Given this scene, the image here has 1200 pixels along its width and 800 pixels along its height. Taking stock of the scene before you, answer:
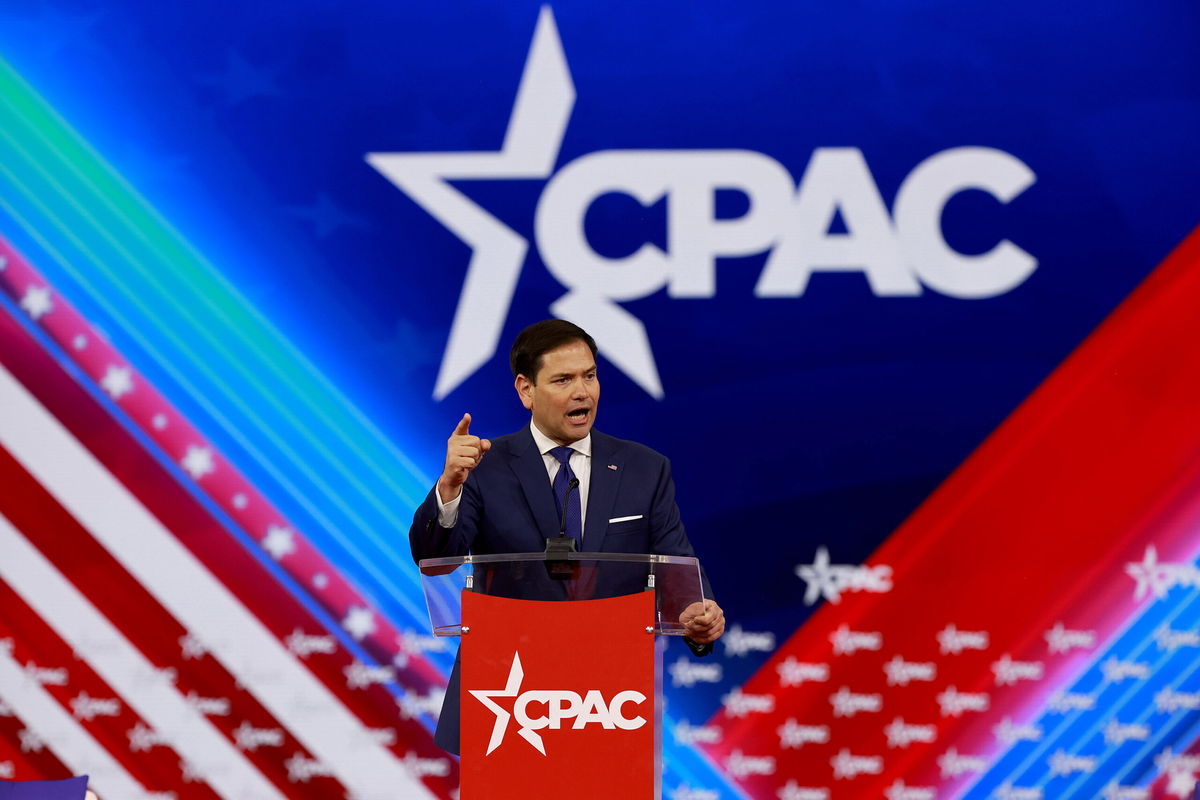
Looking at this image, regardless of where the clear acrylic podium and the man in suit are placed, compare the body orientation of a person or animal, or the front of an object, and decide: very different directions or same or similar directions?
same or similar directions

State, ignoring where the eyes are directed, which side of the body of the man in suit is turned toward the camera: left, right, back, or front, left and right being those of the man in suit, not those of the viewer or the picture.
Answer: front

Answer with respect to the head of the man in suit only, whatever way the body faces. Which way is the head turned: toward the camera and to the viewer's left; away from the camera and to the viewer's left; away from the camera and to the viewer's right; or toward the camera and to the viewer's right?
toward the camera and to the viewer's right

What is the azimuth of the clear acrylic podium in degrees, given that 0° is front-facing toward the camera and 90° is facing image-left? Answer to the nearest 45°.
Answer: approximately 0°

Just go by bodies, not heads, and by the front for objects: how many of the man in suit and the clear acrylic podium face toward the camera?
2
